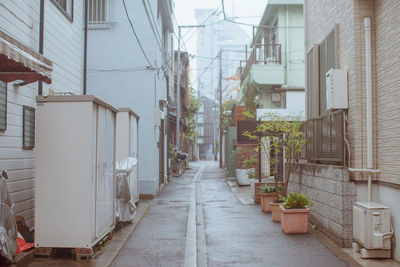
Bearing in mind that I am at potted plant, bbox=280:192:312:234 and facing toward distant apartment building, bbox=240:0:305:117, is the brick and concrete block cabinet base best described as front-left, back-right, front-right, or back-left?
back-left

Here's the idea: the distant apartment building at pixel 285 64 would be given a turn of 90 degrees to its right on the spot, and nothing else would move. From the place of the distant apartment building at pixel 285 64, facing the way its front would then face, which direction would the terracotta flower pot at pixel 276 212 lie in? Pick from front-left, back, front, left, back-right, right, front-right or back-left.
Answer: back

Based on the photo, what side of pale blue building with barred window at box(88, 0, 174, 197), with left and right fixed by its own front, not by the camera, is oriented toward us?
right

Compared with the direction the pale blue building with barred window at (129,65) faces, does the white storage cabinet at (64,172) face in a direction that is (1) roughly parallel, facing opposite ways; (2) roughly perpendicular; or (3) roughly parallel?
roughly parallel

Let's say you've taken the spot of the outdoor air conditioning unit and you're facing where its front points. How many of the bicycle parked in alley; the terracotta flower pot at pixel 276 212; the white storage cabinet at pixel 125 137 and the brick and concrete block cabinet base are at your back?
0

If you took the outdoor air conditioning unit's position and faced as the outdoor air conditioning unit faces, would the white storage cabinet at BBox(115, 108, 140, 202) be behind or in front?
in front

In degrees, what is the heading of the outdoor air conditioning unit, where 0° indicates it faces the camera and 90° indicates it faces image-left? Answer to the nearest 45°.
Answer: approximately 90°

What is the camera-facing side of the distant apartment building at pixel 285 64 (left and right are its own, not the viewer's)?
left

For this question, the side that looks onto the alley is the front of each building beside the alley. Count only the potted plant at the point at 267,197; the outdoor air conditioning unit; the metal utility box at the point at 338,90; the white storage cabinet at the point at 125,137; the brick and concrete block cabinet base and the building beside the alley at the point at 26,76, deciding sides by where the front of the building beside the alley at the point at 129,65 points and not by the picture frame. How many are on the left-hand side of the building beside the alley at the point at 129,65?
0

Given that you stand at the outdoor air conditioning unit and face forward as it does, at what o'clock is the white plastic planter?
The white plastic planter is roughly at 2 o'clock from the outdoor air conditioning unit.

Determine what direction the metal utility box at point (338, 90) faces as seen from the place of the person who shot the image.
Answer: facing to the left of the viewer

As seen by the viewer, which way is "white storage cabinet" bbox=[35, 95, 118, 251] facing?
to the viewer's right

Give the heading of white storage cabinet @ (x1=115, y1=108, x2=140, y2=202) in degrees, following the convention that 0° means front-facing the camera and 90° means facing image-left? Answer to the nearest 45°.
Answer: approximately 270°

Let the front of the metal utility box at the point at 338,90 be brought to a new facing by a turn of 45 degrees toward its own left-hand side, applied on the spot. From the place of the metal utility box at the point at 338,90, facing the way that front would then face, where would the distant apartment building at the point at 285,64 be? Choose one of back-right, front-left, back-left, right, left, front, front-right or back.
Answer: back-right
